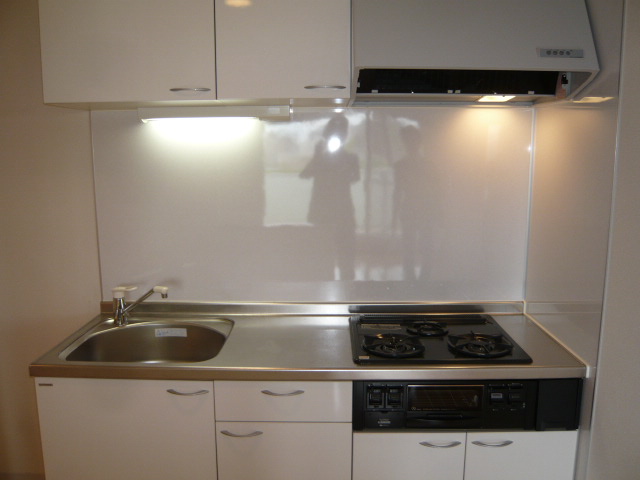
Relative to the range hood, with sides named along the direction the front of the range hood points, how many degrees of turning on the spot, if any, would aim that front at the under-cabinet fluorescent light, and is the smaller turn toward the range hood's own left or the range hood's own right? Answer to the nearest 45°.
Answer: approximately 90° to the range hood's own right

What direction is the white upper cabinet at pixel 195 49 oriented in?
toward the camera

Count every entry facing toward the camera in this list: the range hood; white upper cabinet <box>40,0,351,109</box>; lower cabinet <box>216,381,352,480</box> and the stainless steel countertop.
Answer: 4

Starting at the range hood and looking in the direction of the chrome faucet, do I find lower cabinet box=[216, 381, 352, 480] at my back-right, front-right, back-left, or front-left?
front-left

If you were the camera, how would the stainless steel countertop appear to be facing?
facing the viewer
